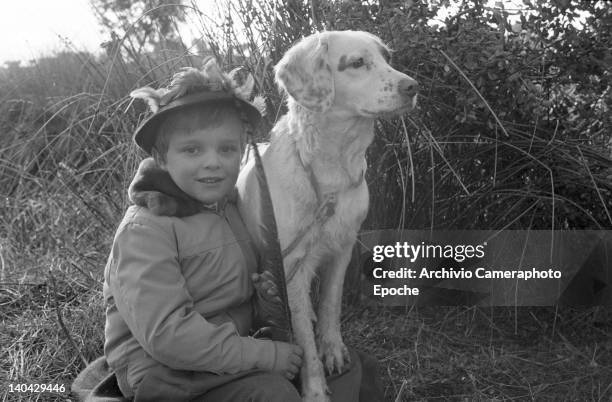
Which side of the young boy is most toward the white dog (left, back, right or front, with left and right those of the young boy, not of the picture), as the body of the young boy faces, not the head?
left

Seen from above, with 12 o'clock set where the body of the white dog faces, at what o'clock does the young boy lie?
The young boy is roughly at 3 o'clock from the white dog.

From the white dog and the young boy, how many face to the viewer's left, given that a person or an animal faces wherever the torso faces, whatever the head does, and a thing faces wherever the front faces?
0

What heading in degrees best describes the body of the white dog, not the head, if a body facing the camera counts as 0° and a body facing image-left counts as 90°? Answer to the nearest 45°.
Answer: approximately 315°
